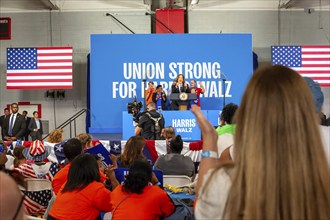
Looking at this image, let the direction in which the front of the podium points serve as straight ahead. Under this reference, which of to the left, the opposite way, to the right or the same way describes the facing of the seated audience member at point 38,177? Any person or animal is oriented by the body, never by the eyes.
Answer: the opposite way

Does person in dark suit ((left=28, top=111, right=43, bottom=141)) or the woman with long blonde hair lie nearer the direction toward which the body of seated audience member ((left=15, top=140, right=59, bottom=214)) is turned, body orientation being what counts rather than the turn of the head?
the person in dark suit

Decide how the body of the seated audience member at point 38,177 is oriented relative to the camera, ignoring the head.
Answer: away from the camera

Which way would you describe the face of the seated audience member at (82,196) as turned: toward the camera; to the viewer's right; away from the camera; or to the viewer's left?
away from the camera

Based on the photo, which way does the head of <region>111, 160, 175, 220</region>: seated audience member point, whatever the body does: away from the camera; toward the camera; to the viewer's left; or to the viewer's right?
away from the camera

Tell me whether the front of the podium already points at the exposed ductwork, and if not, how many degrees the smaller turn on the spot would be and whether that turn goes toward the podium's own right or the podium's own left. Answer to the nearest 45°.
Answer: approximately 180°

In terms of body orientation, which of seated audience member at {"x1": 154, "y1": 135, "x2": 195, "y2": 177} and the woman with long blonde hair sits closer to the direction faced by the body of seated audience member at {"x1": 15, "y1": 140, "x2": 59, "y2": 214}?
the seated audience member

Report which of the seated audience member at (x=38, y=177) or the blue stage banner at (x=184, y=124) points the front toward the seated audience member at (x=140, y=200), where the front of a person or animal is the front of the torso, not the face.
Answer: the blue stage banner

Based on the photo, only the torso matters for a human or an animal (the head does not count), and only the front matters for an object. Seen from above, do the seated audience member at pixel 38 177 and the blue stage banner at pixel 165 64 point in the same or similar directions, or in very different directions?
very different directions

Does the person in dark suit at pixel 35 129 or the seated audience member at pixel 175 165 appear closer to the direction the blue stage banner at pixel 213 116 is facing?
the seated audience member

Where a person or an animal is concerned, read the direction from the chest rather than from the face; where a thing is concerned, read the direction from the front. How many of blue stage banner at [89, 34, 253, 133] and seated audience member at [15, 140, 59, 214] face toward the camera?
1

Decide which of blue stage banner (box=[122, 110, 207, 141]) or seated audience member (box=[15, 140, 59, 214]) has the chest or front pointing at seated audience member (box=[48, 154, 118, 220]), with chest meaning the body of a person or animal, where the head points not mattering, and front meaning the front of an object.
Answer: the blue stage banner
